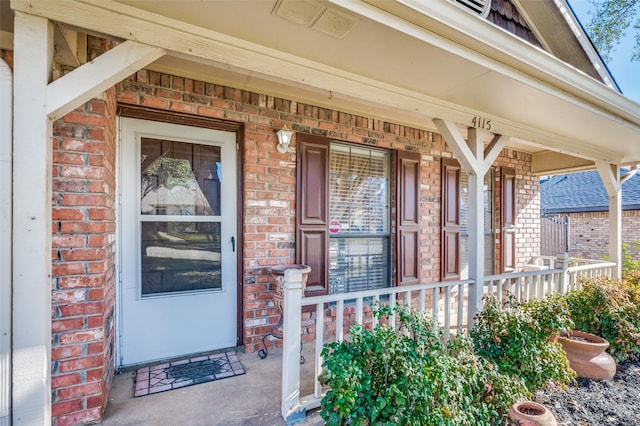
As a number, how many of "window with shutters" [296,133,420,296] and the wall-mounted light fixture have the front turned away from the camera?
0

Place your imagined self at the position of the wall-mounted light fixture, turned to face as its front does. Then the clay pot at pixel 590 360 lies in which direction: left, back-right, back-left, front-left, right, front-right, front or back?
front-left
